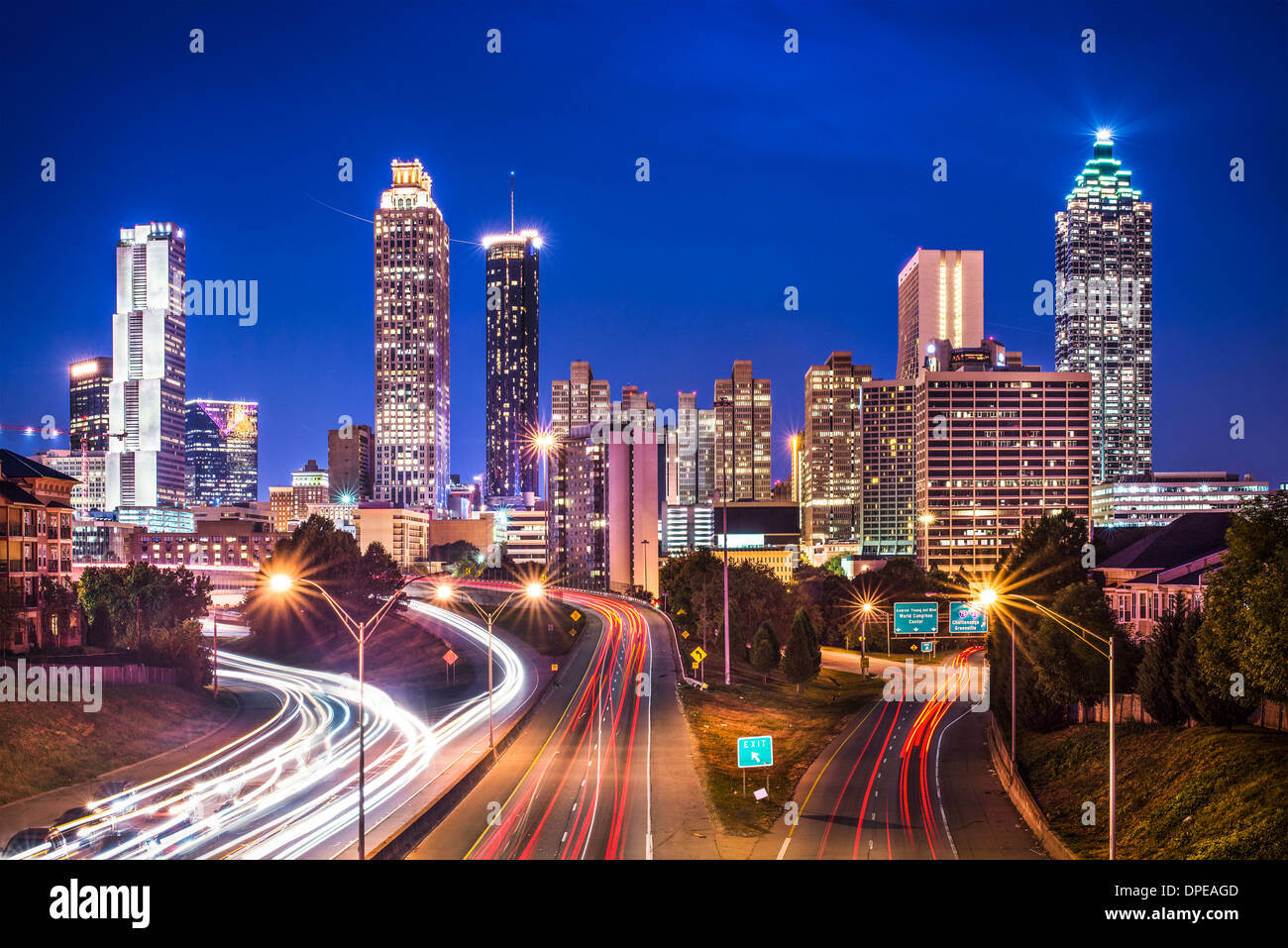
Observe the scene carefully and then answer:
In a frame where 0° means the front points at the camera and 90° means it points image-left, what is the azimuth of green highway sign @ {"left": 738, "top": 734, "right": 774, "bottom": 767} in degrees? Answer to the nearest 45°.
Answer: approximately 0°

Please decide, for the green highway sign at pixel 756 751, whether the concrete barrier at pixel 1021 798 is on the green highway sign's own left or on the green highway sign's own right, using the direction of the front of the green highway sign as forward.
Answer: on the green highway sign's own left

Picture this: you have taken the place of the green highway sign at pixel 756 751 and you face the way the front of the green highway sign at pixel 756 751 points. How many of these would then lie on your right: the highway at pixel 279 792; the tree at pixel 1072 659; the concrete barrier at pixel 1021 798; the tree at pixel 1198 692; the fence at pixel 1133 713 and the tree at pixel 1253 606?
1

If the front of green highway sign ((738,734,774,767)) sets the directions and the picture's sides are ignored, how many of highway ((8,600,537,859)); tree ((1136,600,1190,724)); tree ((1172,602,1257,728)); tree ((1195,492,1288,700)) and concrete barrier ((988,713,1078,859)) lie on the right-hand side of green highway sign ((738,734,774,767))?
1

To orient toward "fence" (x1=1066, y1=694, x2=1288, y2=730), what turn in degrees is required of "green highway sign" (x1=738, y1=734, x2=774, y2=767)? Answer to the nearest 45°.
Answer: approximately 135° to its left

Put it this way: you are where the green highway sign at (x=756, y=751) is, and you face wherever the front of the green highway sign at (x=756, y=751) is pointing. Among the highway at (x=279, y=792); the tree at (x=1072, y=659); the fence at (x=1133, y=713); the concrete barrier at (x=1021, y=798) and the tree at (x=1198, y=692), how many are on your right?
1

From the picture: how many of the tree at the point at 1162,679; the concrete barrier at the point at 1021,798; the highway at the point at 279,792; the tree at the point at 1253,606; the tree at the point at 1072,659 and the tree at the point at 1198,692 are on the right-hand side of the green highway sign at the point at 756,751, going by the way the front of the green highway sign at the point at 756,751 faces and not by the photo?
1

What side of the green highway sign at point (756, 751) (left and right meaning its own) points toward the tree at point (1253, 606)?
left

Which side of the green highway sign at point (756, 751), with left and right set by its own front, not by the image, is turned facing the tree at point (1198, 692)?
left

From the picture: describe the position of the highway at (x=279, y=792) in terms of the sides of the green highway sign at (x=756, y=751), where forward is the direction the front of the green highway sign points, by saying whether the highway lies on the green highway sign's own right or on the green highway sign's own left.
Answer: on the green highway sign's own right

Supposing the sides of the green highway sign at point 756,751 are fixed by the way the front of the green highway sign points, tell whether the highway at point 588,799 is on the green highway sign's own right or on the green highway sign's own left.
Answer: on the green highway sign's own right
